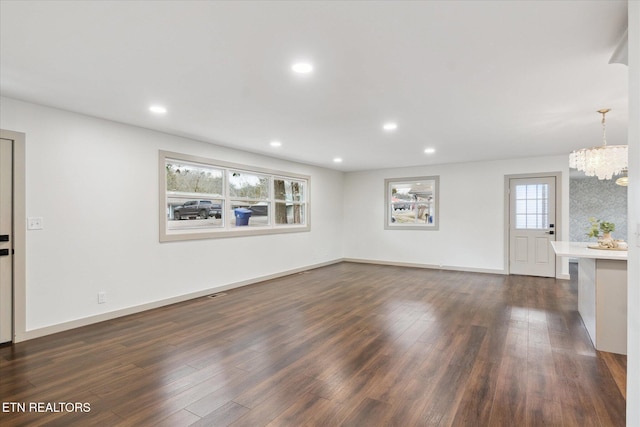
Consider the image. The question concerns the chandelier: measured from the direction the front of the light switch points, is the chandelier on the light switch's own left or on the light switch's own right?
on the light switch's own left

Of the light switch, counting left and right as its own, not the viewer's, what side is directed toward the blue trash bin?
left

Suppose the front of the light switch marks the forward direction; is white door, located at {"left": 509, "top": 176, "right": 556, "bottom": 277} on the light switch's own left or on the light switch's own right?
on the light switch's own left

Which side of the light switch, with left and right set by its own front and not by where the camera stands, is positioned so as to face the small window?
left

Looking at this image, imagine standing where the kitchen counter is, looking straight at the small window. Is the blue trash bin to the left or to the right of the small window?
left
